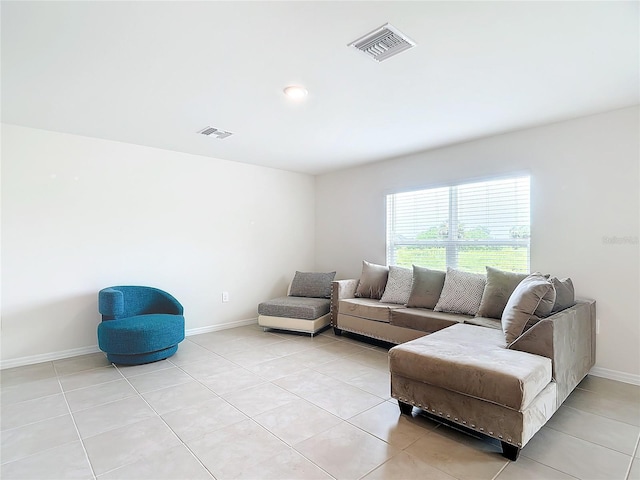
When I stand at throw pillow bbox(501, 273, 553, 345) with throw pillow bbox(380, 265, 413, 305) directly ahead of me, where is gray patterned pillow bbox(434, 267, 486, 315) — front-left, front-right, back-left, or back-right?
front-right

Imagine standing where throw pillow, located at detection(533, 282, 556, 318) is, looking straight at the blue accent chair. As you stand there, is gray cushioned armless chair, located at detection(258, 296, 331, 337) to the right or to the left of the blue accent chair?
right

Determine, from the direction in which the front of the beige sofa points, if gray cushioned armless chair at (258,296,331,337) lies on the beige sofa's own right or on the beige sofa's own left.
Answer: on the beige sofa's own right

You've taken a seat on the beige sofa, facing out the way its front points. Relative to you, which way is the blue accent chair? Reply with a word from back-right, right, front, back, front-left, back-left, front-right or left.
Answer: front-right
